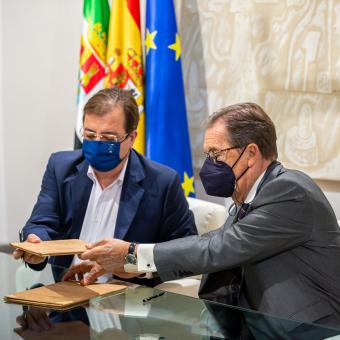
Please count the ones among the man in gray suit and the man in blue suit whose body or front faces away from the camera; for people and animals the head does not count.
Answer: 0

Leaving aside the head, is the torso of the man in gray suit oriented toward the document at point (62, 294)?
yes

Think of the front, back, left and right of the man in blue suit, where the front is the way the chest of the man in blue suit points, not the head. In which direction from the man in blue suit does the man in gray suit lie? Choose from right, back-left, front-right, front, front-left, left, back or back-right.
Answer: left

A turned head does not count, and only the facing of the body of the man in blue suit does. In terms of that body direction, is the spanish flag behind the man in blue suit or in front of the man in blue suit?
behind

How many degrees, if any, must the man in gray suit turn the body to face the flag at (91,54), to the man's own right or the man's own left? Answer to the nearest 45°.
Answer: approximately 45° to the man's own right

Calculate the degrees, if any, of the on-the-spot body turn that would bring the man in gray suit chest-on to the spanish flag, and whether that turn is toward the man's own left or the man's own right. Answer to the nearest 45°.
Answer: approximately 90° to the man's own right

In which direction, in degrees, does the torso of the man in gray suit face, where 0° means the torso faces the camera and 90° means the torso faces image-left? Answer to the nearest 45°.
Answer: approximately 90°

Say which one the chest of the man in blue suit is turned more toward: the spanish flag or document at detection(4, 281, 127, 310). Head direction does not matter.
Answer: the document

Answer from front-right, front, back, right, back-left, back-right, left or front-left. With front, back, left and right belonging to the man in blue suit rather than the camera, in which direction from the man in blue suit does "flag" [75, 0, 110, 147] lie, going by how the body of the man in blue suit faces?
back-right
